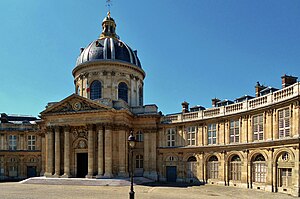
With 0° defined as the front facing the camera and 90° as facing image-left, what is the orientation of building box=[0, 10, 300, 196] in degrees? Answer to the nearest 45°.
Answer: approximately 45°
